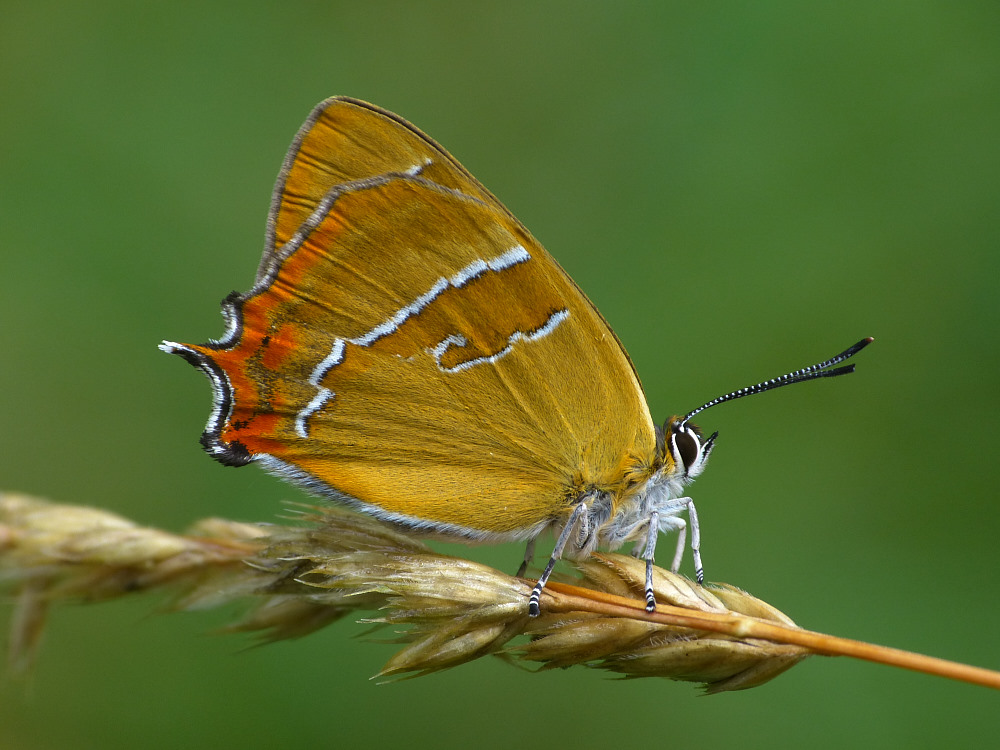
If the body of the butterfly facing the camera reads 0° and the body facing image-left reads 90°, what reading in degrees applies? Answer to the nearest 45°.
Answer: approximately 270°
